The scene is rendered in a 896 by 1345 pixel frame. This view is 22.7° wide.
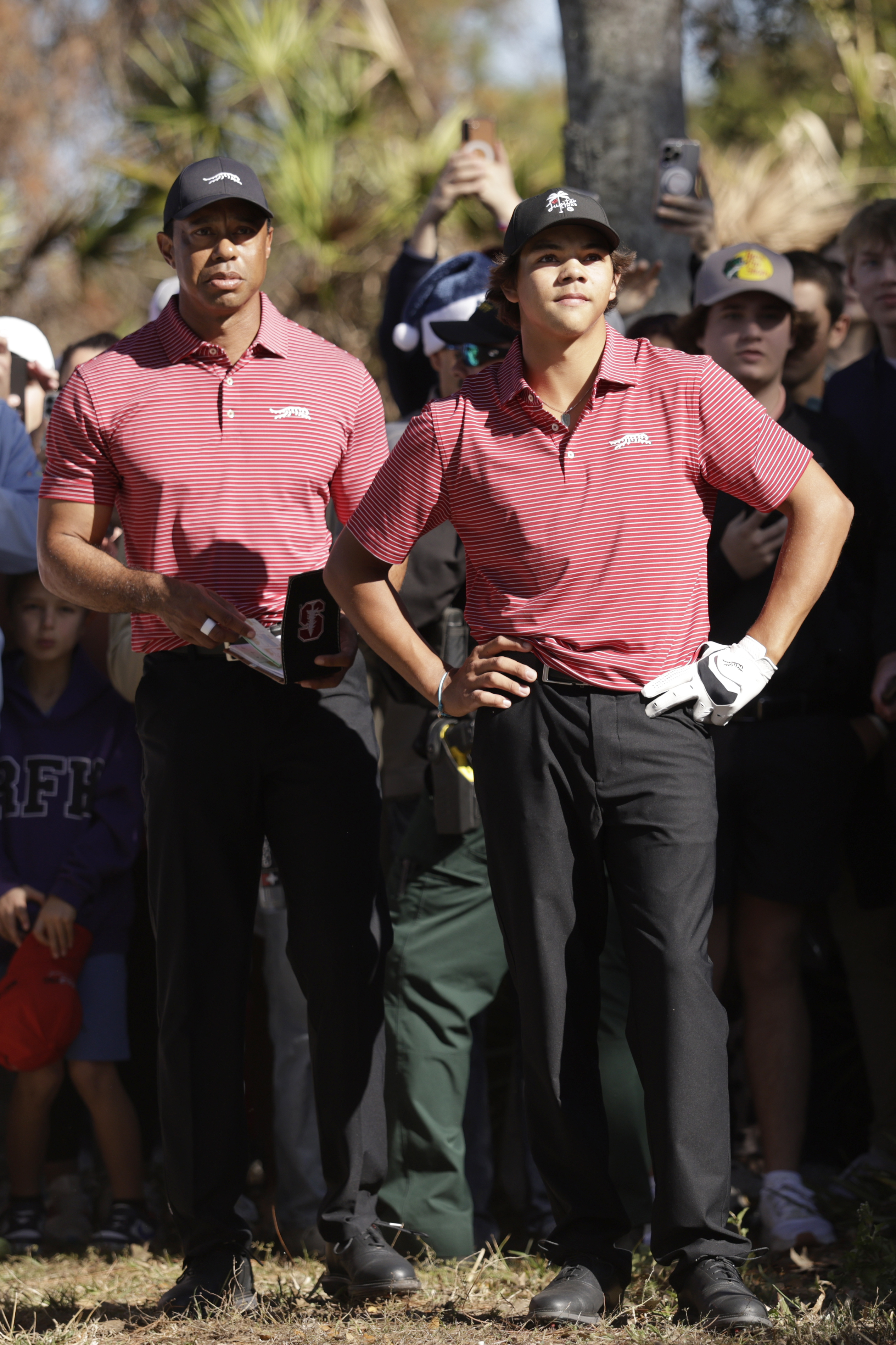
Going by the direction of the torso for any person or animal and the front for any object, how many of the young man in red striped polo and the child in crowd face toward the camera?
2

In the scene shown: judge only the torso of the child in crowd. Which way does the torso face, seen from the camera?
toward the camera

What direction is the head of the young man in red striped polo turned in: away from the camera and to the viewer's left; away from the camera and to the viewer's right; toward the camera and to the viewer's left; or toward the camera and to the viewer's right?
toward the camera and to the viewer's right

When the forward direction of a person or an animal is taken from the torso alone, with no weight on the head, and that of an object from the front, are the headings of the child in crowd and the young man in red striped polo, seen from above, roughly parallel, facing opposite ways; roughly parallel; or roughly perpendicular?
roughly parallel

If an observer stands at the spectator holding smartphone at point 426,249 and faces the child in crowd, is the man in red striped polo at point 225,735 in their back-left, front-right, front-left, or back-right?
front-left

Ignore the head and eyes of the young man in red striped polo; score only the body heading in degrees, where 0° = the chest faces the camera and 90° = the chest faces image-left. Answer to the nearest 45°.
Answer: approximately 0°

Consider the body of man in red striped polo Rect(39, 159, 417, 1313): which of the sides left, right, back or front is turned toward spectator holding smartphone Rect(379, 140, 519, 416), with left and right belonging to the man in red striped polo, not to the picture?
back

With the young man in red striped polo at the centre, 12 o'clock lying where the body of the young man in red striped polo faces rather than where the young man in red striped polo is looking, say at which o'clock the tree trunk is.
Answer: The tree trunk is roughly at 6 o'clock from the young man in red striped polo.

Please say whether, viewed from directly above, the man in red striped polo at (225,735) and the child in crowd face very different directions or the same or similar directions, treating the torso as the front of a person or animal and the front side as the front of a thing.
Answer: same or similar directions

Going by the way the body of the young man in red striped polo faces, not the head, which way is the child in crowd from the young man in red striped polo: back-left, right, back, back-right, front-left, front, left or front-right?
back-right
